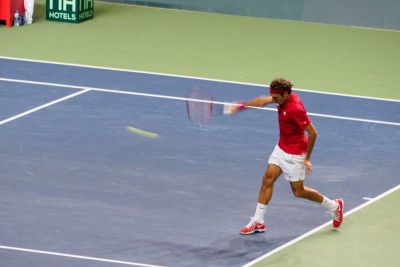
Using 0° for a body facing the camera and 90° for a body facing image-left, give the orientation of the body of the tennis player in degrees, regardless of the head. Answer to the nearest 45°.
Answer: approximately 45°
